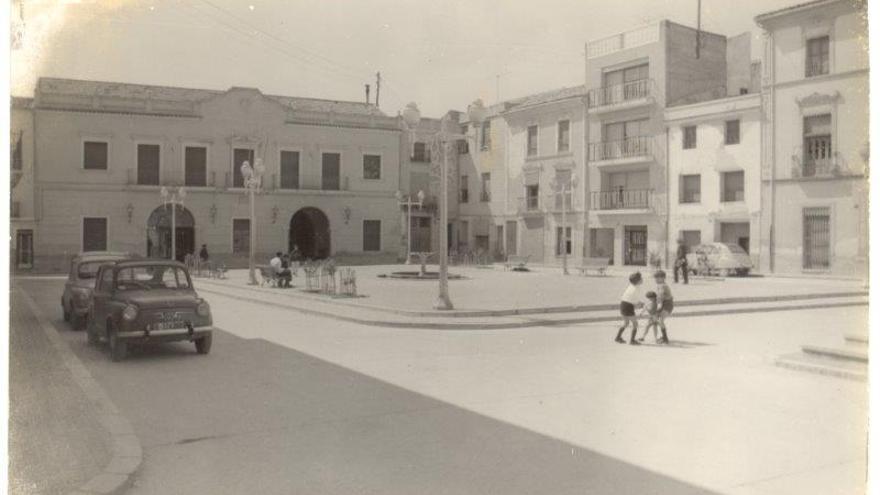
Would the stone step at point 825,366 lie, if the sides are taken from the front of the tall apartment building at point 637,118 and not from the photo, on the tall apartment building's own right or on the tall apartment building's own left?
on the tall apartment building's own left

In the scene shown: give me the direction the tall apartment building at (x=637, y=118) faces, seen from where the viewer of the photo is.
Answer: facing the viewer and to the left of the viewer

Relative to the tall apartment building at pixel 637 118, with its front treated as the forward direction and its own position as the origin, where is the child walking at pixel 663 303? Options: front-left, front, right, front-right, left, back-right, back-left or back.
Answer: front-left

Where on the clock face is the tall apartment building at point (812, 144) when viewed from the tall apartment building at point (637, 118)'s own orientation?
the tall apartment building at point (812, 144) is roughly at 9 o'clock from the tall apartment building at point (637, 118).

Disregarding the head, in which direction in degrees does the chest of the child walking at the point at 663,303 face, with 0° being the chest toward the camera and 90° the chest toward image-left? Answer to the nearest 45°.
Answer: approximately 90°

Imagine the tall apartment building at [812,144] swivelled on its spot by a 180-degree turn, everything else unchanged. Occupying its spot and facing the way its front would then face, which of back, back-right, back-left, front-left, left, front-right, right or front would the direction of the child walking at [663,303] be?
back-right

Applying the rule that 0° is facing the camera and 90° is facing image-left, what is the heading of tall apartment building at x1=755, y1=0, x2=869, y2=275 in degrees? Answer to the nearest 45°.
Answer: approximately 45°

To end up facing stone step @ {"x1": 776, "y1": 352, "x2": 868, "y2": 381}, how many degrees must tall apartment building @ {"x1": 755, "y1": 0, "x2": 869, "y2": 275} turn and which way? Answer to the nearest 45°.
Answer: approximately 45° to its left

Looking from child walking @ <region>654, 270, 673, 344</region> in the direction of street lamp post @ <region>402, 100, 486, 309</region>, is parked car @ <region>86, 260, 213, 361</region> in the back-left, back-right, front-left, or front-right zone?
front-left

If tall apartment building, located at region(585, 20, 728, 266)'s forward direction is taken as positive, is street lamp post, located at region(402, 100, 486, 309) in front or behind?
in front
